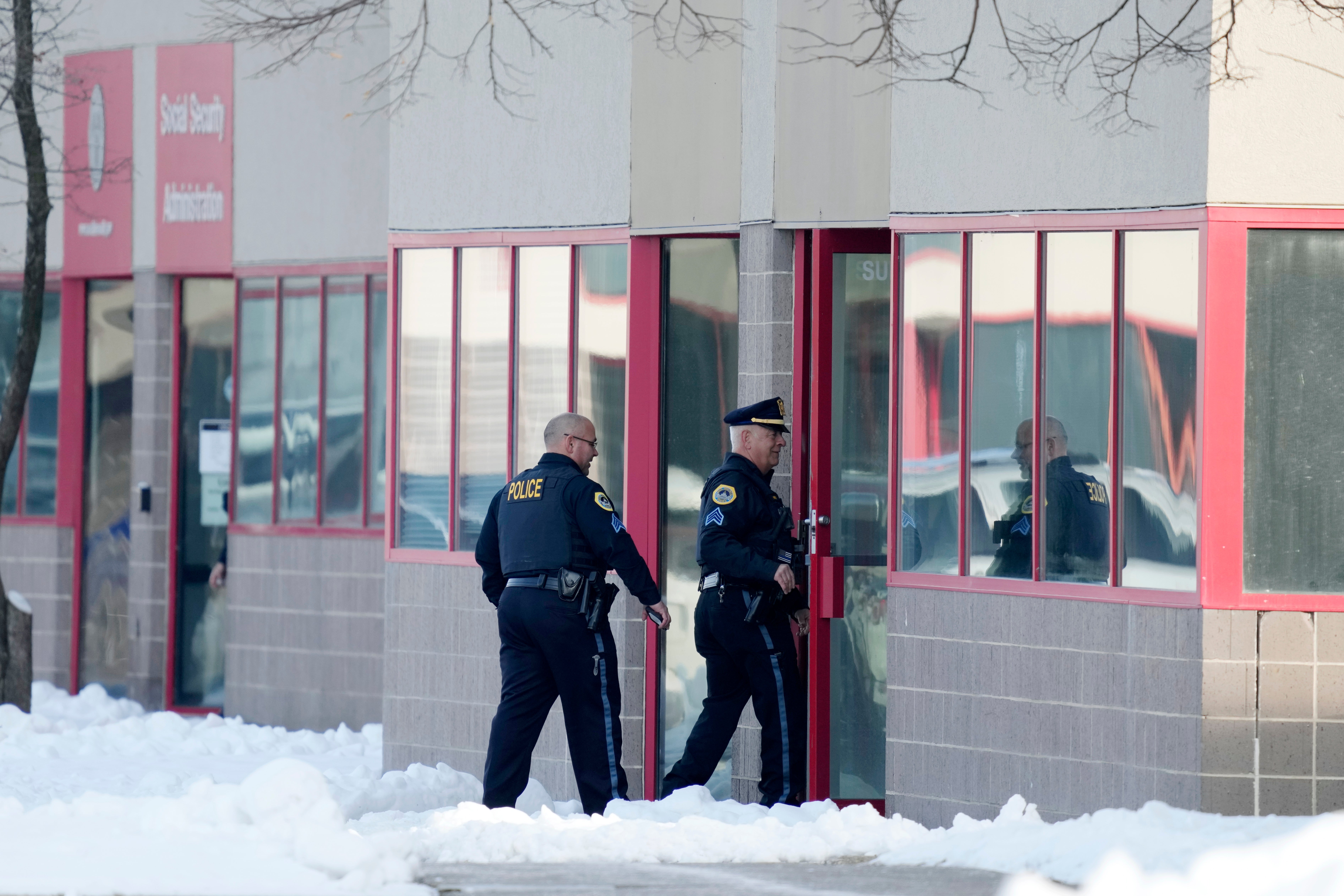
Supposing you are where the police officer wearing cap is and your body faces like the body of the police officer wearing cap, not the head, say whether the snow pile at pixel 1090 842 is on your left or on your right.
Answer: on your right

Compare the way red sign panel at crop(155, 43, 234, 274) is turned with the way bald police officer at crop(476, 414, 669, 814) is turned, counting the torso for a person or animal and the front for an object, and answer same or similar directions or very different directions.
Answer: very different directions

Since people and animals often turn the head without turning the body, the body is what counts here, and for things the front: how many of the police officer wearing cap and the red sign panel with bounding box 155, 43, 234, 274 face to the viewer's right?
1

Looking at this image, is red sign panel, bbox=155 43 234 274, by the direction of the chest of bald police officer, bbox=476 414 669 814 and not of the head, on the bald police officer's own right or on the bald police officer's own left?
on the bald police officer's own left

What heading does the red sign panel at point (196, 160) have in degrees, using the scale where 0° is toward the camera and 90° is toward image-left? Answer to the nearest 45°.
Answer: approximately 45°

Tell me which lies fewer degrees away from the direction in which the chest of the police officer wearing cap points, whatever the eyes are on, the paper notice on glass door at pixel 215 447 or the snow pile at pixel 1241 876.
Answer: the snow pile

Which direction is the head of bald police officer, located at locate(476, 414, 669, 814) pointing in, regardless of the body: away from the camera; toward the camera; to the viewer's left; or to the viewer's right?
to the viewer's right

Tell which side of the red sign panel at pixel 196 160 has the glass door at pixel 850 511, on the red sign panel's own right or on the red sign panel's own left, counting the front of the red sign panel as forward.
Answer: on the red sign panel's own left

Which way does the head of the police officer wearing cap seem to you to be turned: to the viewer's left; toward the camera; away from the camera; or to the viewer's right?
to the viewer's right

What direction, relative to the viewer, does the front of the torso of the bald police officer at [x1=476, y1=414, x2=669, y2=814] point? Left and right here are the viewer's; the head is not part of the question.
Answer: facing away from the viewer and to the right of the viewer

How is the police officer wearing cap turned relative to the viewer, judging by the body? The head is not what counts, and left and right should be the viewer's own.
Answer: facing to the right of the viewer

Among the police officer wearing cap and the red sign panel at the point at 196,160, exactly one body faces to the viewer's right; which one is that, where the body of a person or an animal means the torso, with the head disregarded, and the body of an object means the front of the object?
the police officer wearing cap
